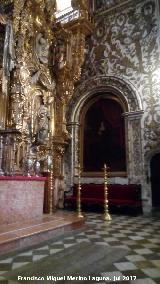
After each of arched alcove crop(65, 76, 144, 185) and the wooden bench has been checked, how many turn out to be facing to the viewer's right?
0

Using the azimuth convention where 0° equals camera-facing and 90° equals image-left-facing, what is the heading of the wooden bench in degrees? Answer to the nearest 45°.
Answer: approximately 45°
